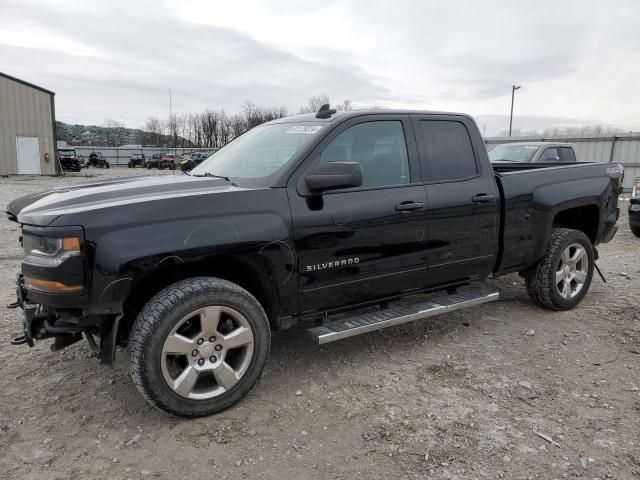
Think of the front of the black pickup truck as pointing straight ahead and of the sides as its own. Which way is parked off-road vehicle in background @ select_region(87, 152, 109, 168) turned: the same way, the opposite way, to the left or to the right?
to the left

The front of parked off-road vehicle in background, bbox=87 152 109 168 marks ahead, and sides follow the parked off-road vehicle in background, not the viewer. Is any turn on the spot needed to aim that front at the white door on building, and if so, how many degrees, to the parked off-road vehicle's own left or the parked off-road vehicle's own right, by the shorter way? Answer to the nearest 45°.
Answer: approximately 45° to the parked off-road vehicle's own right

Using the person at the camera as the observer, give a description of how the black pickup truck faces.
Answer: facing the viewer and to the left of the viewer

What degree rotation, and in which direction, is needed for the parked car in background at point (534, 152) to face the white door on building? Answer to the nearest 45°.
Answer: approximately 45° to its right

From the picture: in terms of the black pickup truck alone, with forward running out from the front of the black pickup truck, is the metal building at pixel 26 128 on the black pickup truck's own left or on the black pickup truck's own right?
on the black pickup truck's own right

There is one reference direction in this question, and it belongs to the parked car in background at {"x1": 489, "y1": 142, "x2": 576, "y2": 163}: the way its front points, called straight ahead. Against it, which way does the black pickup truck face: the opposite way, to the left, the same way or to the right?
the same way

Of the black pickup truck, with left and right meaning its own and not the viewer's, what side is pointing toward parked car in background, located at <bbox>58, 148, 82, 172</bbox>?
right

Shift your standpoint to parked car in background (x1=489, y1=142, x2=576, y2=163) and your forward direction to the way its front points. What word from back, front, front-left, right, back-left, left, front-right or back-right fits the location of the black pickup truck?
front-left

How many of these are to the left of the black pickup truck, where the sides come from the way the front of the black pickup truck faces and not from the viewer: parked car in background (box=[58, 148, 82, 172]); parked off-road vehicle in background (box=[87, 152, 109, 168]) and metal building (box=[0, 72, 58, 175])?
0

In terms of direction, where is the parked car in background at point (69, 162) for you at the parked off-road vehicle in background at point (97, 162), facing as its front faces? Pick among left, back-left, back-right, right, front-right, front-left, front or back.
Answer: front-right

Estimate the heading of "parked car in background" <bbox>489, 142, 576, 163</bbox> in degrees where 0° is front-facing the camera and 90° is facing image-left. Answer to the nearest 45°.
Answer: approximately 45°

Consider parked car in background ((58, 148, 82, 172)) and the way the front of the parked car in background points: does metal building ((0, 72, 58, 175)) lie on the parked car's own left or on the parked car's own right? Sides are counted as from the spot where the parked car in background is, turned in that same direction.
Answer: on the parked car's own right

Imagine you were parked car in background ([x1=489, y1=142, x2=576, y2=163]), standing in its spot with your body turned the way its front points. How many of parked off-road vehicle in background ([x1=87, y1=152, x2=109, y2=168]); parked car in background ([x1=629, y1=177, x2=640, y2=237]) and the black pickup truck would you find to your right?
1

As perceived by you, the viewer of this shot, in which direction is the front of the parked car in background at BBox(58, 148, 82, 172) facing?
facing the viewer and to the right of the viewer

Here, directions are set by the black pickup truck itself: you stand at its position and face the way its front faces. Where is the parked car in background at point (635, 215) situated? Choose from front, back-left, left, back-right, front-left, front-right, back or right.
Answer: back

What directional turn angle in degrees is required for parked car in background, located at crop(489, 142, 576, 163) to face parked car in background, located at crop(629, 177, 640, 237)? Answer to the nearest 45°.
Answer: approximately 90° to its left
